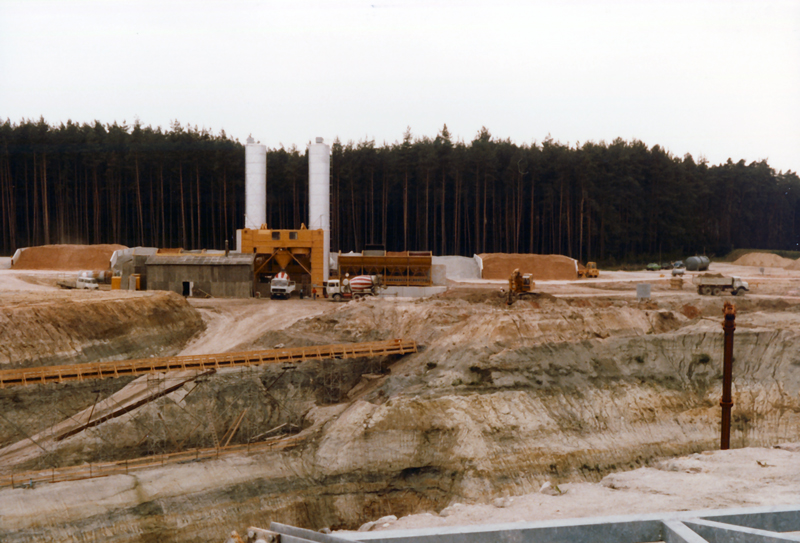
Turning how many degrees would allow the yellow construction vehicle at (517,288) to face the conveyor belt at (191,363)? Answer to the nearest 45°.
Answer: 0° — it already faces it

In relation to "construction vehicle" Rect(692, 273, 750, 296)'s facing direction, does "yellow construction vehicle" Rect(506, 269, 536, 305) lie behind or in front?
behind

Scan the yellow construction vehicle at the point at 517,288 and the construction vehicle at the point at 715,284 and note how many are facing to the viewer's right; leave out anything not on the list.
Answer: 1

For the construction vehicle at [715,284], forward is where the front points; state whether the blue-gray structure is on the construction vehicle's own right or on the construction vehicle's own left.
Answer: on the construction vehicle's own right

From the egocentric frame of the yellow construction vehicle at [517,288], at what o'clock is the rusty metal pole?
The rusty metal pole is roughly at 10 o'clock from the yellow construction vehicle.

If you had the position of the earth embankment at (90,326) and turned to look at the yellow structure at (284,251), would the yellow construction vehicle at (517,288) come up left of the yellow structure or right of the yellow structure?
right

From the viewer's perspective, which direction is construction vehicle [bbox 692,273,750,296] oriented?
to the viewer's right

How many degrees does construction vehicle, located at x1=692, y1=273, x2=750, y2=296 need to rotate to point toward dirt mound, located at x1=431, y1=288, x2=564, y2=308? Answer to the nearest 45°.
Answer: approximately 135° to its right

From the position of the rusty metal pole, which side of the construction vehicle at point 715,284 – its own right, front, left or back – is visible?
right

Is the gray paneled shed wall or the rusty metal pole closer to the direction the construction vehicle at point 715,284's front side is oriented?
the rusty metal pole

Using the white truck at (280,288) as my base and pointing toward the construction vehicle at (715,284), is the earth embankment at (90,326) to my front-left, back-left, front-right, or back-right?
back-right

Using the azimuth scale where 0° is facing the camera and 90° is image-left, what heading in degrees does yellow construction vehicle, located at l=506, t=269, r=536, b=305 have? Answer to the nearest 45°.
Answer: approximately 45°

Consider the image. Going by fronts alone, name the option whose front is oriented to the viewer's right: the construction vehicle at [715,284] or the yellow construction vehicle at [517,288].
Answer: the construction vehicle
